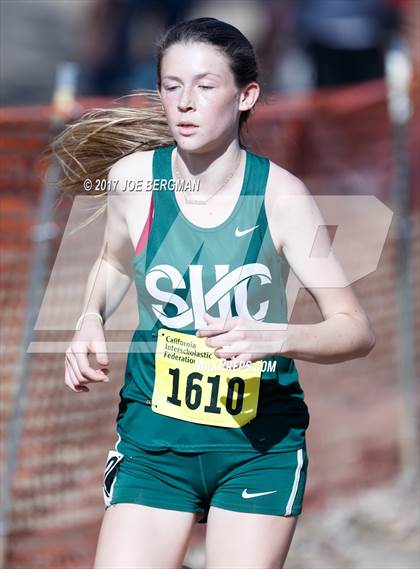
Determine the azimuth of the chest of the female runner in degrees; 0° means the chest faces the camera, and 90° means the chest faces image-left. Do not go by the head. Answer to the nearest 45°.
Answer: approximately 0°

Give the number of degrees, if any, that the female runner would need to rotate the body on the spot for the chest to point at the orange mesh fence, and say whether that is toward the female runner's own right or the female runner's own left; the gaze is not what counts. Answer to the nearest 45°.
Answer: approximately 180°
